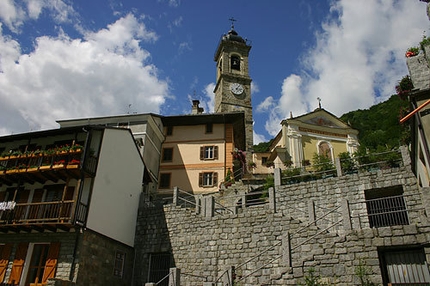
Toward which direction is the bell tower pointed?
toward the camera

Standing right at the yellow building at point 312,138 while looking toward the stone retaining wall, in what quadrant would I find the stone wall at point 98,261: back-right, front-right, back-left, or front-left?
front-right

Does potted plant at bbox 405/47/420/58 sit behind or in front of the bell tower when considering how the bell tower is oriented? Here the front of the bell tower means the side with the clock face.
in front

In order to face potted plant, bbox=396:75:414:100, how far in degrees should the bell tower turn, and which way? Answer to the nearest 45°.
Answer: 0° — it already faces it

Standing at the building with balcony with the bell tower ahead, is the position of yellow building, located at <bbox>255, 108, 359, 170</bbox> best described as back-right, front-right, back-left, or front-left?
front-right
